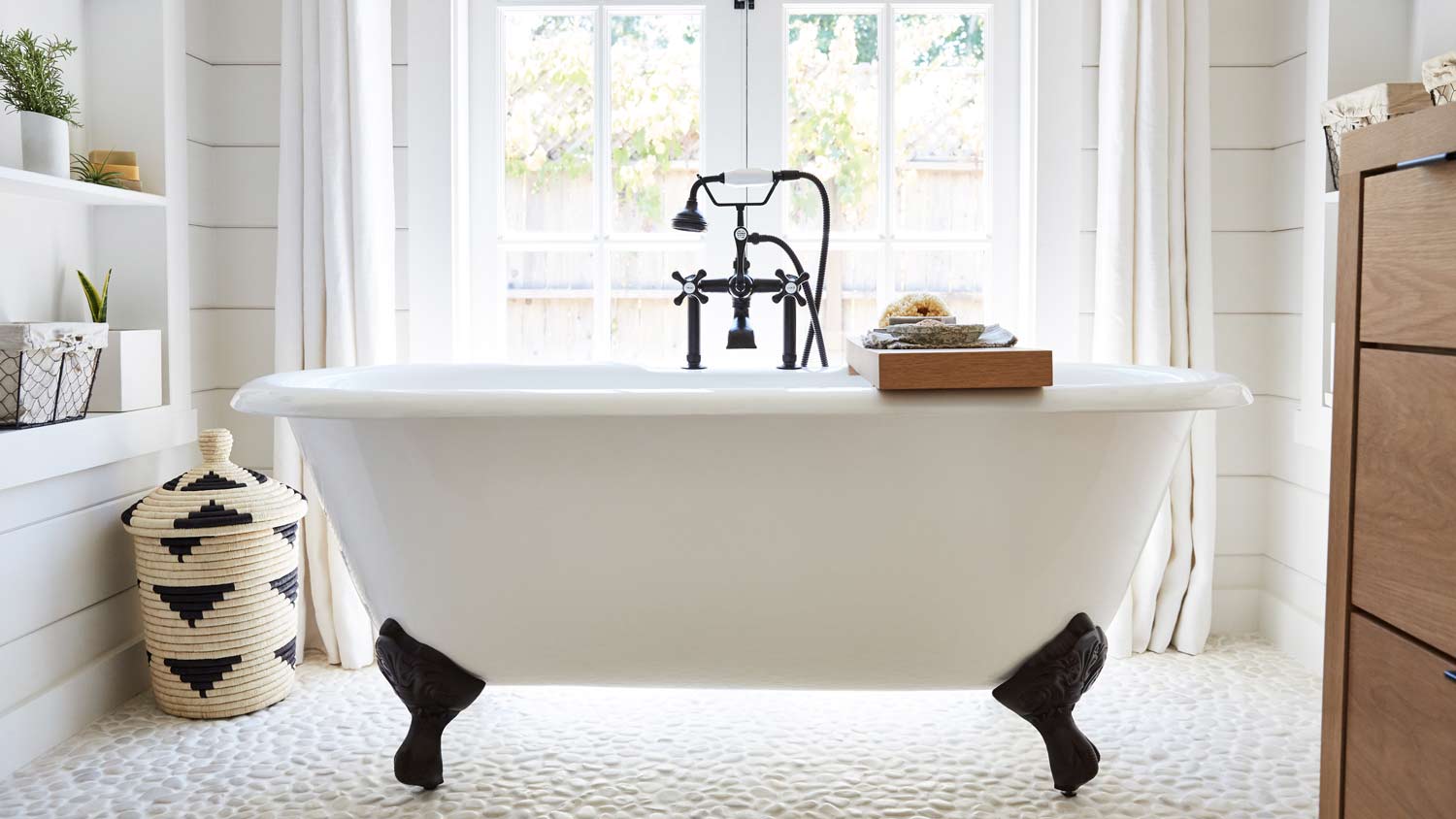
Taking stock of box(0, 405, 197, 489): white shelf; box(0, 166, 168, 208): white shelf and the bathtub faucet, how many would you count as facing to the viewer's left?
0

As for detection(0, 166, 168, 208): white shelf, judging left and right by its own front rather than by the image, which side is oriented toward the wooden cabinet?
front

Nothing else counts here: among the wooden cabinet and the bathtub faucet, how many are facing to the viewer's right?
0

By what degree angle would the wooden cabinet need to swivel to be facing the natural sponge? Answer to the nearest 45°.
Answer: approximately 90° to its right

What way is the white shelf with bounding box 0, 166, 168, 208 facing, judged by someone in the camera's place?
facing the viewer and to the right of the viewer

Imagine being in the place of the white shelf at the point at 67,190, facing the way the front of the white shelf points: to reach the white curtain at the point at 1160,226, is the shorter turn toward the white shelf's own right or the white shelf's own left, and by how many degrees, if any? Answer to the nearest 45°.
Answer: approximately 45° to the white shelf's own left

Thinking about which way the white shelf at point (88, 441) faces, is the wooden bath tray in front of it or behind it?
in front

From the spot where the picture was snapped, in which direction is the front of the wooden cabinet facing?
facing the viewer and to the left of the viewer

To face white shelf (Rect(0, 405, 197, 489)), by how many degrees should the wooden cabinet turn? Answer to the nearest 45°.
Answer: approximately 45° to its right

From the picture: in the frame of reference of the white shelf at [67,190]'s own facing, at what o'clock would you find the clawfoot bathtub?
The clawfoot bathtub is roughly at 12 o'clock from the white shelf.

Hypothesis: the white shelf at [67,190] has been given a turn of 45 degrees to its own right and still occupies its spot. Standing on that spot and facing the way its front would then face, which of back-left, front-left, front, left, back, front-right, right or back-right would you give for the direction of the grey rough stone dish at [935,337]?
front-left

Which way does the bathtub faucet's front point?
toward the camera

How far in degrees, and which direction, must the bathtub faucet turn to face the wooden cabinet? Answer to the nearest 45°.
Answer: approximately 45° to its left
